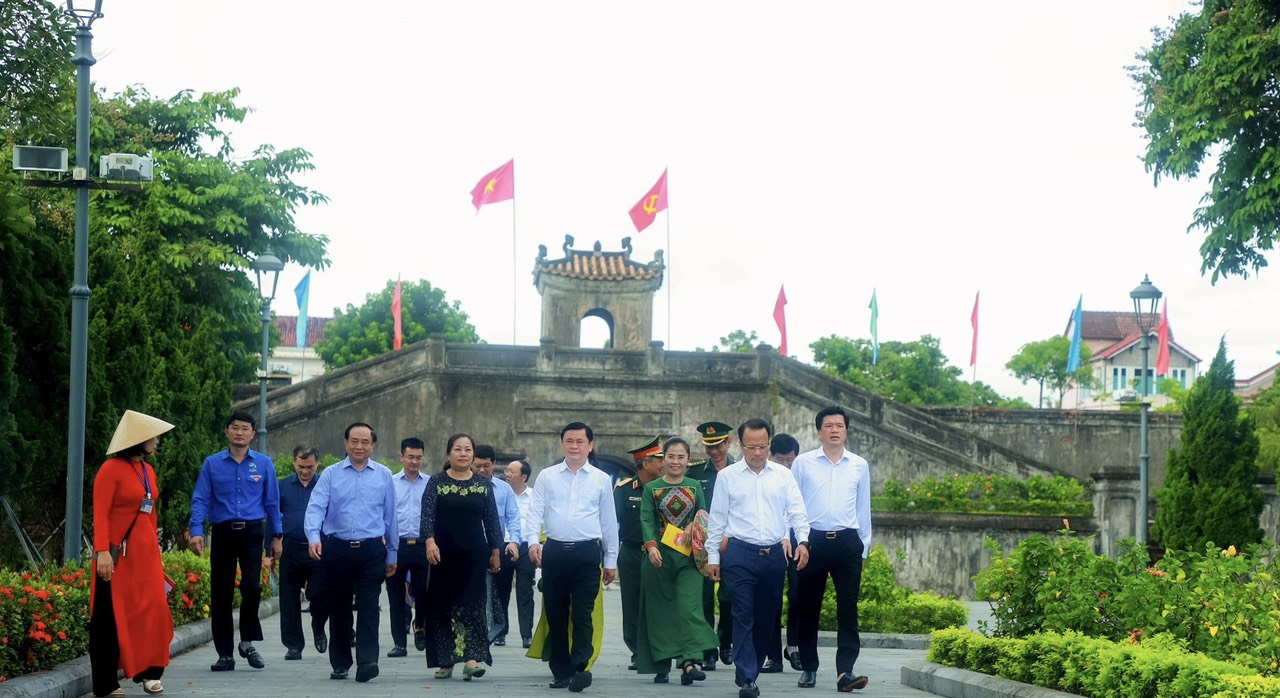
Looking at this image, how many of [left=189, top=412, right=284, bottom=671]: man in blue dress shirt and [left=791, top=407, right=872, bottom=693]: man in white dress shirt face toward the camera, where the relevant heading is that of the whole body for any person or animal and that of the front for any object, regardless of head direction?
2

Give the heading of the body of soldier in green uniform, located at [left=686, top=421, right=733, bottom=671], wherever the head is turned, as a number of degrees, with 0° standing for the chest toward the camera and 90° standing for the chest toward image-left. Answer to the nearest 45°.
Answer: approximately 0°

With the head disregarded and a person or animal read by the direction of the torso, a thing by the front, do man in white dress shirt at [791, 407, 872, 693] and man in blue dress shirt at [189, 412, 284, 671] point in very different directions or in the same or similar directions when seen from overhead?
same or similar directions

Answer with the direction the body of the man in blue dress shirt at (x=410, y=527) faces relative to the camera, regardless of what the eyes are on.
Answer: toward the camera

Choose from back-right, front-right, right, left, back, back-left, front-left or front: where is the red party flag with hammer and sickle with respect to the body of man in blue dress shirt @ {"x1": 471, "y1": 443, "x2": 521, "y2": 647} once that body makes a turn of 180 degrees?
front

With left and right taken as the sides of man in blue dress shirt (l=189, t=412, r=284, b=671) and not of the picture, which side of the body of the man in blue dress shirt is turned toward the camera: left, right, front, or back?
front

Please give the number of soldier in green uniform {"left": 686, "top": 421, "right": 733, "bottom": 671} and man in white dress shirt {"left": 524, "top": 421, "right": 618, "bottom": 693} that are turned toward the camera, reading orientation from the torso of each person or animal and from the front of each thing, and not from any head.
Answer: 2

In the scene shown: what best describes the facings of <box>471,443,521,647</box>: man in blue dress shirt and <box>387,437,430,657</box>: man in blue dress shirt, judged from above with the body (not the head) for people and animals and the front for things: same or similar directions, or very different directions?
same or similar directions

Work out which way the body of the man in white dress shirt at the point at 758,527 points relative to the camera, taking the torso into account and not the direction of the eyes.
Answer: toward the camera

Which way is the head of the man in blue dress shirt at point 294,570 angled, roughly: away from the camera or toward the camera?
toward the camera
